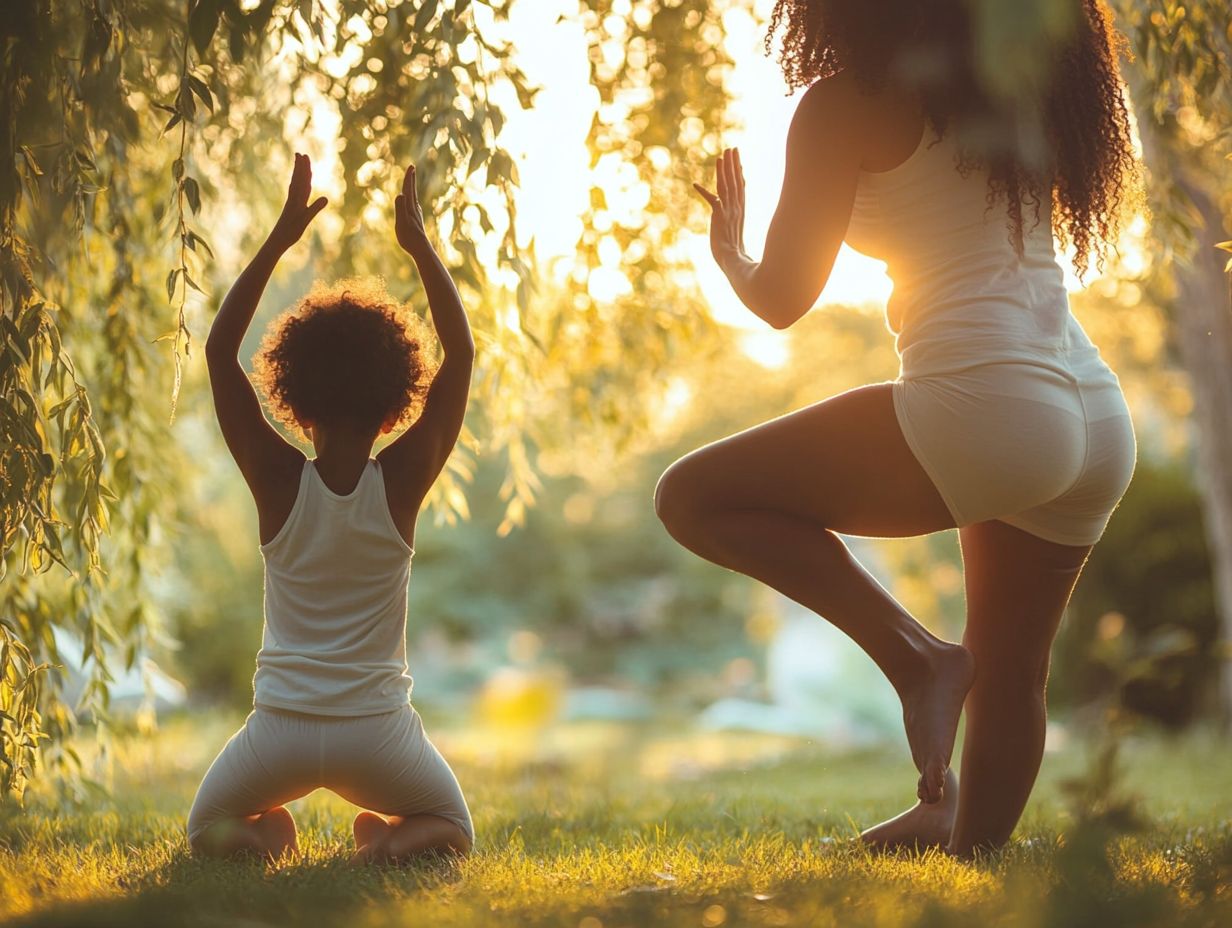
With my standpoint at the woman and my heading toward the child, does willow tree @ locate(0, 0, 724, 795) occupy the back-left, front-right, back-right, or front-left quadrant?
front-right

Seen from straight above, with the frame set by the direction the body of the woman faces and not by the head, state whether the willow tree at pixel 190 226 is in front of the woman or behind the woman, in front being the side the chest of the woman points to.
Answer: in front

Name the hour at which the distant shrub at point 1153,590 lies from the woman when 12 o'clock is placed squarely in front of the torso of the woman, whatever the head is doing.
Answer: The distant shrub is roughly at 2 o'clock from the woman.

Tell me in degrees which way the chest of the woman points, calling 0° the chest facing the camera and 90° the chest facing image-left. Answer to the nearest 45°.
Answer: approximately 135°

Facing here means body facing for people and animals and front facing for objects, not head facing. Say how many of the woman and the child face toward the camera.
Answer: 0

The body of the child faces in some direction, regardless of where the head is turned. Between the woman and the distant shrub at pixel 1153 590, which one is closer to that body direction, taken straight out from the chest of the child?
the distant shrub

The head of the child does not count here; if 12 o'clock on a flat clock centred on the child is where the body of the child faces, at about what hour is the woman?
The woman is roughly at 4 o'clock from the child.

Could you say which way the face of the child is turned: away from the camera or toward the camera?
away from the camera

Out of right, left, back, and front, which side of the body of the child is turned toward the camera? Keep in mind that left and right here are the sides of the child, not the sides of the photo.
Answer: back
